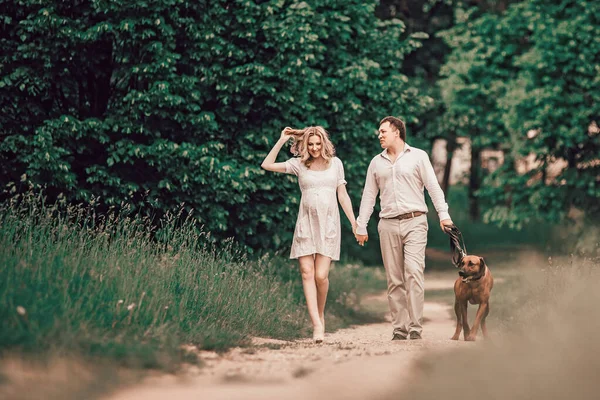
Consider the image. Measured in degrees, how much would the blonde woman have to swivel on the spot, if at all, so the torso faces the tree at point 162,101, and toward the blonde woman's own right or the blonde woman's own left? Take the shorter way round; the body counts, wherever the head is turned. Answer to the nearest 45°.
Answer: approximately 135° to the blonde woman's own right

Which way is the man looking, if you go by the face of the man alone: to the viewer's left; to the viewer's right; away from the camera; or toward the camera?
to the viewer's left

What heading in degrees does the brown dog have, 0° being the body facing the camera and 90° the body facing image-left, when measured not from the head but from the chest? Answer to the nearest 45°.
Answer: approximately 0°

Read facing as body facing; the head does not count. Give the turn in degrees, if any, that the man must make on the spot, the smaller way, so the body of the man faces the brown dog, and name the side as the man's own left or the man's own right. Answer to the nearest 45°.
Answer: approximately 90° to the man's own left

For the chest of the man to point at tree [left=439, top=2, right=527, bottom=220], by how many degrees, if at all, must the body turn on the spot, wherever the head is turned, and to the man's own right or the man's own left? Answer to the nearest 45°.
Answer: approximately 180°

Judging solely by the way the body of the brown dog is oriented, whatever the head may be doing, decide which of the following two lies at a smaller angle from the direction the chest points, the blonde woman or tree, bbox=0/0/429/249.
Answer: the blonde woman

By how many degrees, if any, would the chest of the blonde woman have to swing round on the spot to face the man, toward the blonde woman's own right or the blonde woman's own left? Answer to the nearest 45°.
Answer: approximately 90° to the blonde woman's own left

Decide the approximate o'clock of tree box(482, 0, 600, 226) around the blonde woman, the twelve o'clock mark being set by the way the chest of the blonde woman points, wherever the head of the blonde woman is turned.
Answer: The tree is roughly at 7 o'clock from the blonde woman.

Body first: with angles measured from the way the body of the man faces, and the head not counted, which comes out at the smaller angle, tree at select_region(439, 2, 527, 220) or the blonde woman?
the blonde woman

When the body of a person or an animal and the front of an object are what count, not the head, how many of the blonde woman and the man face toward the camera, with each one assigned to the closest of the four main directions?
2

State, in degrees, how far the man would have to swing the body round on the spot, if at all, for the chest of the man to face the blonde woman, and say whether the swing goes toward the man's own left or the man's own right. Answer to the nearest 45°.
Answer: approximately 90° to the man's own right

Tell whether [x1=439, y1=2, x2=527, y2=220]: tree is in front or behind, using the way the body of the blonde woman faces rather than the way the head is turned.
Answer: behind
